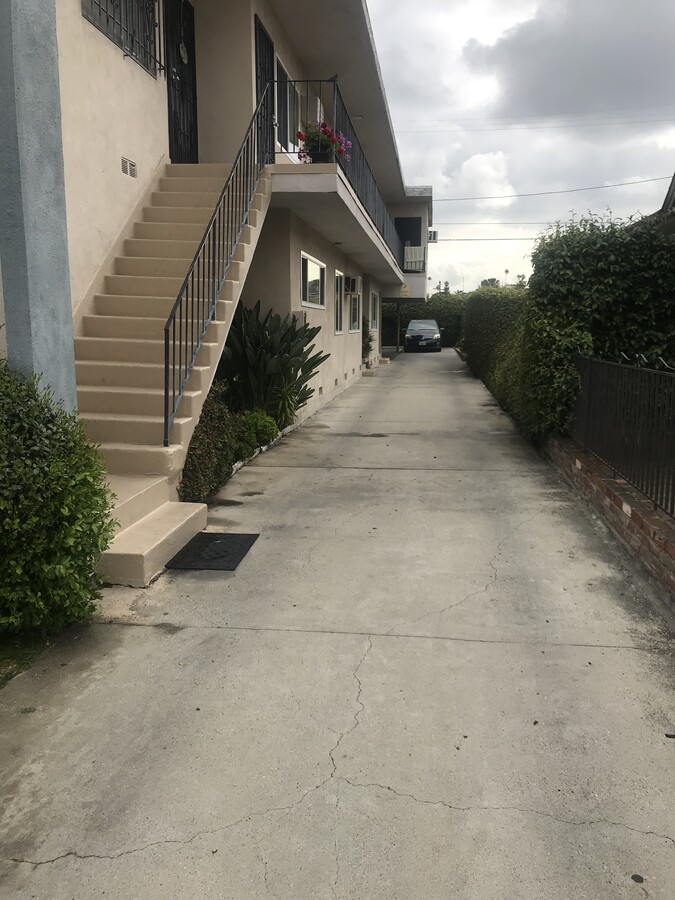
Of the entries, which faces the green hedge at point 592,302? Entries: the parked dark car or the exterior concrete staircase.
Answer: the parked dark car

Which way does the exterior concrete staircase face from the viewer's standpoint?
toward the camera

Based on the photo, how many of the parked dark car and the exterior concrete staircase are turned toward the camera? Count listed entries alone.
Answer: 2

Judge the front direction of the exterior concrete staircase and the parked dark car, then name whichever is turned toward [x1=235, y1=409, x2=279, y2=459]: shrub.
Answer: the parked dark car

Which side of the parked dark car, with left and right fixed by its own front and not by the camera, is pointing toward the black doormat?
front

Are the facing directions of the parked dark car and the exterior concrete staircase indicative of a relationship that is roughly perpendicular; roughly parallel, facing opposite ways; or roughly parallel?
roughly parallel

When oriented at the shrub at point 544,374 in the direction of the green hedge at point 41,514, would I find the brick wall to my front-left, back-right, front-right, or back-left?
front-left

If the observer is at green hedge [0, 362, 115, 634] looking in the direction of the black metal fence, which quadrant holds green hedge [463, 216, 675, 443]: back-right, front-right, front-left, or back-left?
front-left

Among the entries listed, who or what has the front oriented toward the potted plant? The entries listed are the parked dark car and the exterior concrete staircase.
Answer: the parked dark car

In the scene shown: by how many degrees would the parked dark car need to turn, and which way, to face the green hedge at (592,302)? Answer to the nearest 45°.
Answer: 0° — it already faces it

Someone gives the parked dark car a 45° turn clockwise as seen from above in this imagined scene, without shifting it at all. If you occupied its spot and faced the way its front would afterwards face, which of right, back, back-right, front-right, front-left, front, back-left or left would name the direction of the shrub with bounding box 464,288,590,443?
front-left

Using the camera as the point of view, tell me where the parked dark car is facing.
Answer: facing the viewer

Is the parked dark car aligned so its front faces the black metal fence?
yes

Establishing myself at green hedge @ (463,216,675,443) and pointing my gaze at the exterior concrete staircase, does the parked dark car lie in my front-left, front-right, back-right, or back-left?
back-right

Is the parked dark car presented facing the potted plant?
yes
